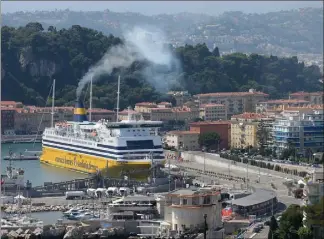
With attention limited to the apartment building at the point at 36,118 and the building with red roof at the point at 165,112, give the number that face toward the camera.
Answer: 2

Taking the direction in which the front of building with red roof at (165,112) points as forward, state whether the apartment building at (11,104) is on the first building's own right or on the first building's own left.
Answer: on the first building's own right

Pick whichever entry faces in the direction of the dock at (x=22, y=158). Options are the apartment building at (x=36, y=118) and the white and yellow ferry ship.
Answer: the apartment building

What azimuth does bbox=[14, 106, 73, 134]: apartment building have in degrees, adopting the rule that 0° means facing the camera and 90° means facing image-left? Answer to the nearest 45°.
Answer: approximately 0°

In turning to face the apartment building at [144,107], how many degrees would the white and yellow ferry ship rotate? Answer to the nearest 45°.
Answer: approximately 135° to its left

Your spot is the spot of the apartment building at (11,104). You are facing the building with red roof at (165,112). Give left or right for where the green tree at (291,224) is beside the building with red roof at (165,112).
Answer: right

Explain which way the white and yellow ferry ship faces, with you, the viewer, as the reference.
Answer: facing the viewer and to the right of the viewer

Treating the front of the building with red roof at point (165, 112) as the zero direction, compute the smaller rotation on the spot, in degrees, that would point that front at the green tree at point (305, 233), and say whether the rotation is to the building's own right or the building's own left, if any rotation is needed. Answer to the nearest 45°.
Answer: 0° — it already faces it

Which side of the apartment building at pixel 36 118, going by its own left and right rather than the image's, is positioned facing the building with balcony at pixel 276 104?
left

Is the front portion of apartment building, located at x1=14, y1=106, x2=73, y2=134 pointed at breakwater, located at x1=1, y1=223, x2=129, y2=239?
yes
